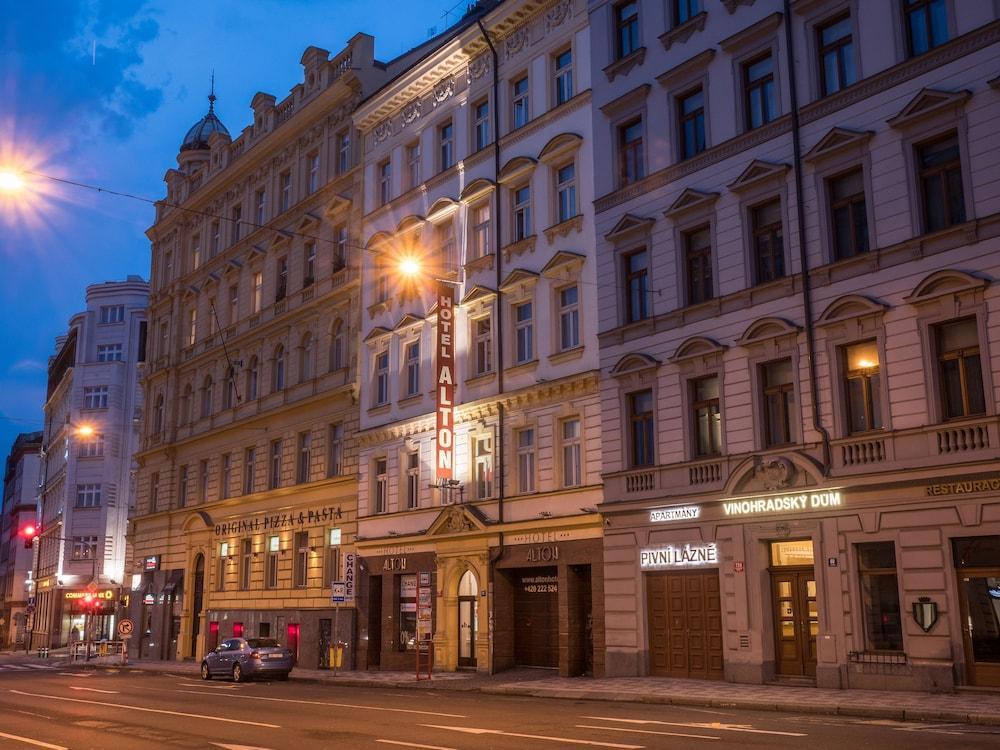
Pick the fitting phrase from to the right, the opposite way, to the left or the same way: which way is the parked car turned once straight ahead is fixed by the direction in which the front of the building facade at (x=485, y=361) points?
to the right

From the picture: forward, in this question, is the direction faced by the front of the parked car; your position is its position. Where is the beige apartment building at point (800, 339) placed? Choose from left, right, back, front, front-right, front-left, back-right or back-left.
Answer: back

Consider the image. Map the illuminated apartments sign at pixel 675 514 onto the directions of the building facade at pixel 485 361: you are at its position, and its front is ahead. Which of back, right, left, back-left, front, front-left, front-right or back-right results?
left

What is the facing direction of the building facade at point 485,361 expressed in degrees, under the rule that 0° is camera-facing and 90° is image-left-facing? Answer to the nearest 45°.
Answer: approximately 45°

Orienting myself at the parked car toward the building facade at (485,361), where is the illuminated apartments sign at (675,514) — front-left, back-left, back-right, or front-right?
front-right

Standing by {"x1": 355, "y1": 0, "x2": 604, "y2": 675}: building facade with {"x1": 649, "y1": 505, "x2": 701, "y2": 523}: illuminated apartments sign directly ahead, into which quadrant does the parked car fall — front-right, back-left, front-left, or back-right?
back-right

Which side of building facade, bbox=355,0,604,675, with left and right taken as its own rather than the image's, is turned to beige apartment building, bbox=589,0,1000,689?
left

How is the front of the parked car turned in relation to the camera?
facing away from the viewer and to the left of the viewer

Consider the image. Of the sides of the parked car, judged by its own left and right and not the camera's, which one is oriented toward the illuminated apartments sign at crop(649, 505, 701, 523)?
back
